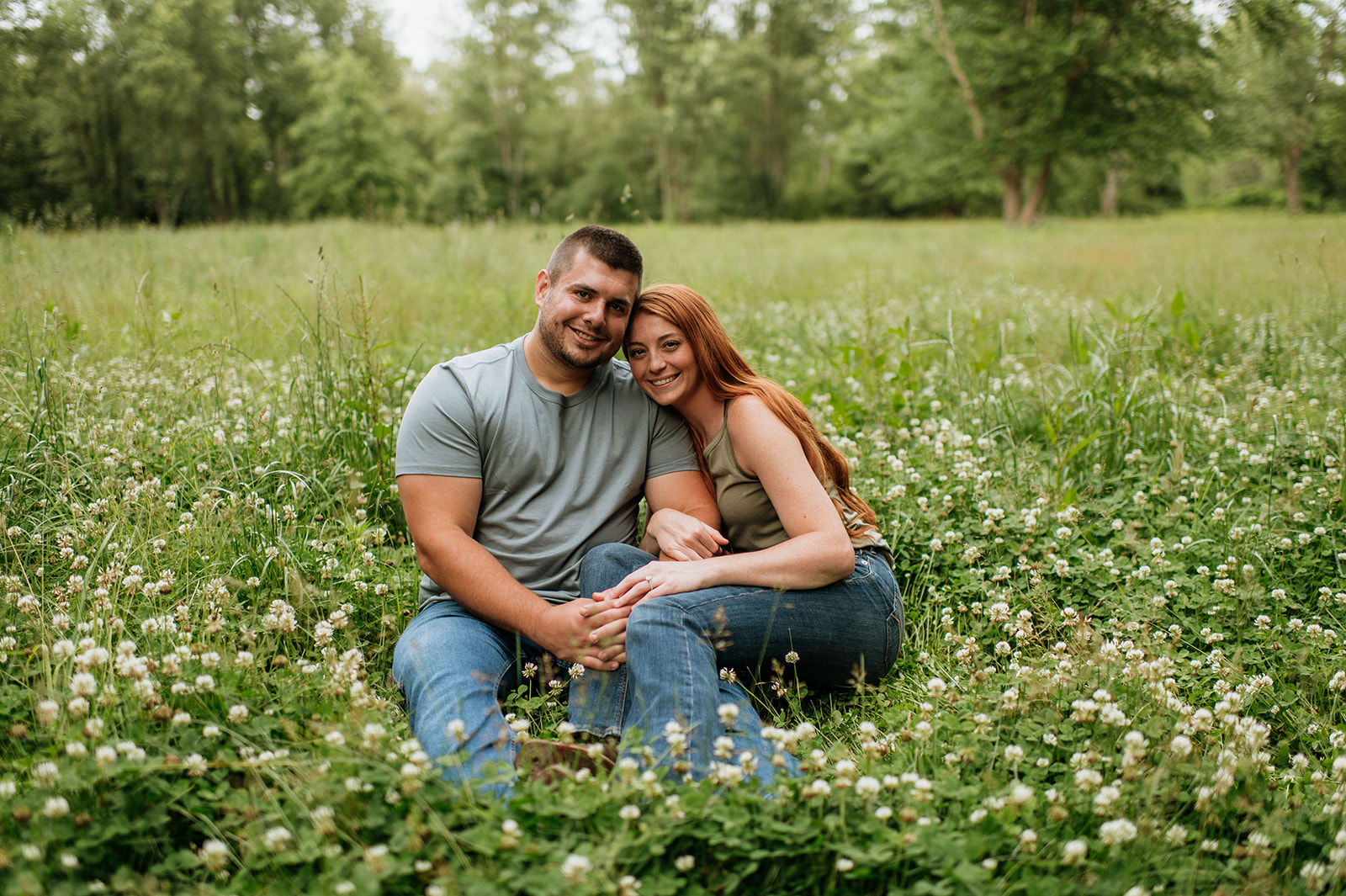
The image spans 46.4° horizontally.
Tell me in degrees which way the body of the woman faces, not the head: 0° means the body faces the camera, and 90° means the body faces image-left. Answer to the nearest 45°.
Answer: approximately 45°

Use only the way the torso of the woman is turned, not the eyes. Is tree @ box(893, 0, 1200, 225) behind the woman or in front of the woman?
behind

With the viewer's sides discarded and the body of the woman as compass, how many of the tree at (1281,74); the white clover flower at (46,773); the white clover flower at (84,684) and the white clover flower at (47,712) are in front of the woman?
3

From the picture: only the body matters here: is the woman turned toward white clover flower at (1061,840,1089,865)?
no

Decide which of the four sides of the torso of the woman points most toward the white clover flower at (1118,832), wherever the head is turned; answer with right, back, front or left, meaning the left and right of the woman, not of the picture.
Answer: left

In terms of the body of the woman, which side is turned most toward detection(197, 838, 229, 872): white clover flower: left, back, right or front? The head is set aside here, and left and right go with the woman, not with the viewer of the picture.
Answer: front

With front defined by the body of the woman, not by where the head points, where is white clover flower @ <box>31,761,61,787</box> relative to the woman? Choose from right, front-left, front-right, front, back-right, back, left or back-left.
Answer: front

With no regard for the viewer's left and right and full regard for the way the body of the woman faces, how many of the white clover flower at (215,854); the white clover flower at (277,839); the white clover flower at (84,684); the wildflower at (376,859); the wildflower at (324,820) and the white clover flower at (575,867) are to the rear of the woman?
0

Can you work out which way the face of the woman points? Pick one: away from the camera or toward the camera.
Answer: toward the camera

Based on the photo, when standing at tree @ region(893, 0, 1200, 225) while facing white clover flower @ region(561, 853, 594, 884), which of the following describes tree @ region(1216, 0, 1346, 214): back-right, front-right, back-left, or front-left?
back-left

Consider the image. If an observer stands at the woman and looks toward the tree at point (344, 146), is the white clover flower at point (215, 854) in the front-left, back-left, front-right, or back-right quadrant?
back-left

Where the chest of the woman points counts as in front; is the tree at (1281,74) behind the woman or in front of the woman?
behind
